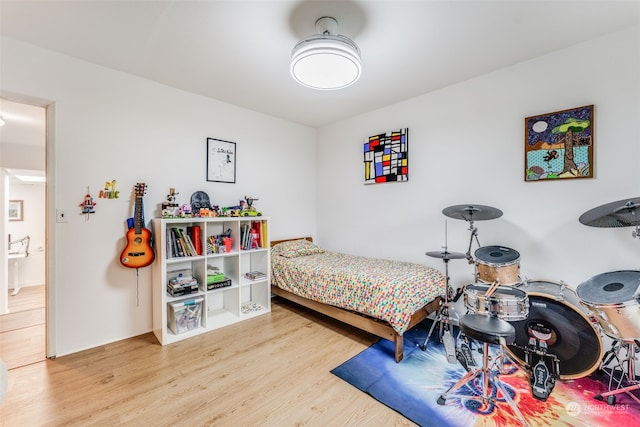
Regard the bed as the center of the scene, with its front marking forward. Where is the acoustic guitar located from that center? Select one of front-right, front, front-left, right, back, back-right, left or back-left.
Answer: back-right

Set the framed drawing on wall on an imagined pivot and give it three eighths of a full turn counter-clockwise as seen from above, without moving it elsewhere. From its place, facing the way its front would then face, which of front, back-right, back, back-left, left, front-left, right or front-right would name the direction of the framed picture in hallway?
front-left

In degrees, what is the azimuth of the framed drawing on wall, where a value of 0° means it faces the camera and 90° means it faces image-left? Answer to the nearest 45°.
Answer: approximately 315°

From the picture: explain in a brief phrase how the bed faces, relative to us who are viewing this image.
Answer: facing the viewer and to the right of the viewer

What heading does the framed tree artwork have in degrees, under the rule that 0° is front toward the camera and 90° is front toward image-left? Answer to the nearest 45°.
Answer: approximately 45°

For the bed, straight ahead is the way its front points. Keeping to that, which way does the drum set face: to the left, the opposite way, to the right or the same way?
to the left

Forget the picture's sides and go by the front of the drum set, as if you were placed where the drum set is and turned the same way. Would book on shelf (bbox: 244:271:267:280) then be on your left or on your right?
on your left

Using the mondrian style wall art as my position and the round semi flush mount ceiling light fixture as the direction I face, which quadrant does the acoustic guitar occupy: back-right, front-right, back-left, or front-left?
front-right

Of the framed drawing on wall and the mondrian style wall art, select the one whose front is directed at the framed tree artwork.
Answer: the framed drawing on wall

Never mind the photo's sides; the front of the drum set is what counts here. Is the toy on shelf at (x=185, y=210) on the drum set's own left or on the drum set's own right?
on the drum set's own left
